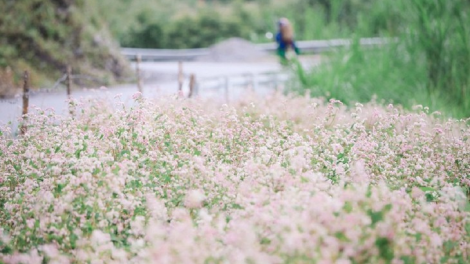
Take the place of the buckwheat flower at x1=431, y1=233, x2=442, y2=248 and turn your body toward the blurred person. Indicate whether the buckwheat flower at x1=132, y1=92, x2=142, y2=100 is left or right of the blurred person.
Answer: left
